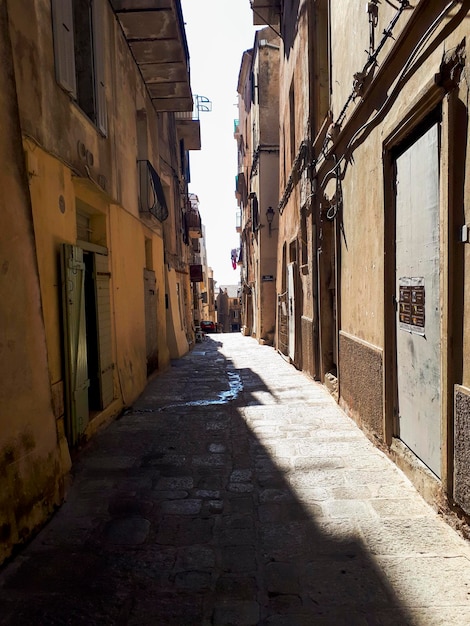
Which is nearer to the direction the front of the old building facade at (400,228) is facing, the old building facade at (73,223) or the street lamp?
the old building facade

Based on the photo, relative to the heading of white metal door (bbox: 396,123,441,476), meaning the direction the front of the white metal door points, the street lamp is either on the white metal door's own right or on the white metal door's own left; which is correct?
on the white metal door's own right

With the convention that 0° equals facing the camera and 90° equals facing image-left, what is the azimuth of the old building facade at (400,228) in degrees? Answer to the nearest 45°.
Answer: approximately 90°

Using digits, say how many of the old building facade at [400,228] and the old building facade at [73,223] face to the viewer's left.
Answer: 1

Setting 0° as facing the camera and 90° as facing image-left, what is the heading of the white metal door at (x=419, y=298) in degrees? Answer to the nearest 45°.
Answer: approximately 90°

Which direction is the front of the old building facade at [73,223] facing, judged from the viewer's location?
facing to the right of the viewer
